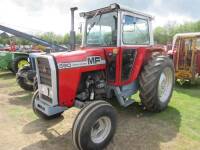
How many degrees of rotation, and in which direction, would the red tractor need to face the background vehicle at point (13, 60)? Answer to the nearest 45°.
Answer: approximately 90° to its right

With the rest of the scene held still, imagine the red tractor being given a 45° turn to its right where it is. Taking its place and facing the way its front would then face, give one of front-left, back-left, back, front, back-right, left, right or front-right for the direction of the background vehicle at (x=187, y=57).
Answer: back-right

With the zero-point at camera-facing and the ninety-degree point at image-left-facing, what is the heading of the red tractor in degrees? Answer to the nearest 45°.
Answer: approximately 45°
